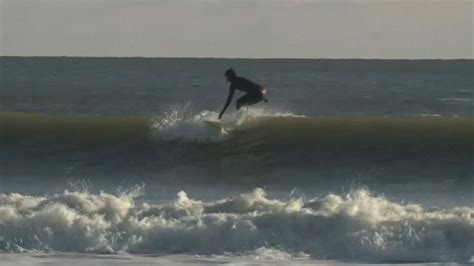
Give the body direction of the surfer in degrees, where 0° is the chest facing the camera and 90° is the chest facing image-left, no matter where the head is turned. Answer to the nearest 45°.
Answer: approximately 90°
